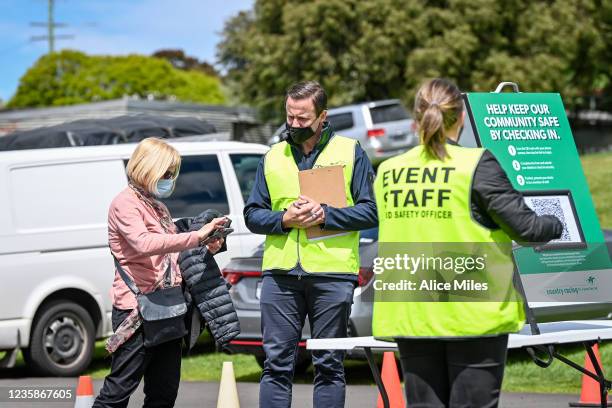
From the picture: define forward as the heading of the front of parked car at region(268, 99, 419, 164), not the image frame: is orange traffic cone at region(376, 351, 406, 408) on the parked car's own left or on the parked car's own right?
on the parked car's own left

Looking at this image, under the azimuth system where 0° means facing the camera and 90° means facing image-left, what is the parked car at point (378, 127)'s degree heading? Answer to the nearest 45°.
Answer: approximately 135°

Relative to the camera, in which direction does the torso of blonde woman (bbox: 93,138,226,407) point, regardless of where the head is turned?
to the viewer's right

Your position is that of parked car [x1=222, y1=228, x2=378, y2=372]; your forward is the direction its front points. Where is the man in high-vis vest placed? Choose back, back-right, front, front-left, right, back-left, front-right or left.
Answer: back-right

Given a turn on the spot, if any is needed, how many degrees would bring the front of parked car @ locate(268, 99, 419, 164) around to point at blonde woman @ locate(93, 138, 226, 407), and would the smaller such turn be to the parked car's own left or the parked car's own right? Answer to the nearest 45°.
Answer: approximately 135° to the parked car's own left

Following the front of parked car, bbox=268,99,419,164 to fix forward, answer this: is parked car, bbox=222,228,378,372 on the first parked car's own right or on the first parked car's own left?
on the first parked car's own left

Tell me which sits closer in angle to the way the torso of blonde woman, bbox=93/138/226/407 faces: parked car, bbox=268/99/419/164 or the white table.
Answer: the white table

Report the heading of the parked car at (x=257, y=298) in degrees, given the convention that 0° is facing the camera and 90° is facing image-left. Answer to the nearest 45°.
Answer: approximately 225°

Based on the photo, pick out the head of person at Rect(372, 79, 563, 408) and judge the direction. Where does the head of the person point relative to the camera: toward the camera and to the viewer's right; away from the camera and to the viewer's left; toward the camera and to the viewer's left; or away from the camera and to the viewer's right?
away from the camera and to the viewer's right

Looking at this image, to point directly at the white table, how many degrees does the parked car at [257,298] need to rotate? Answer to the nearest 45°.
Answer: approximately 90° to its right

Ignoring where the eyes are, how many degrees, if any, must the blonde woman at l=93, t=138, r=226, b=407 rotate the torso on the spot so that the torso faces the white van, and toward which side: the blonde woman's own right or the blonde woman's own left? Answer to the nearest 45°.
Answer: approximately 90° to the blonde woman's own left

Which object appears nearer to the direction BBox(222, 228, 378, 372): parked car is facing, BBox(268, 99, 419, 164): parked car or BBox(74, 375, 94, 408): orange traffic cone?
the parked car
